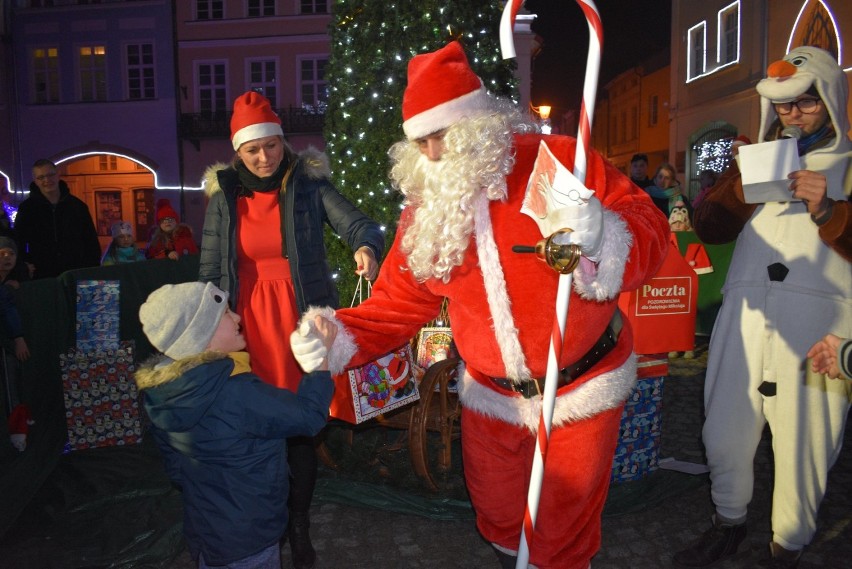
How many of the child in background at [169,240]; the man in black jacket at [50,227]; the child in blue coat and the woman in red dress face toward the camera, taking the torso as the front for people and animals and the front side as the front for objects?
3

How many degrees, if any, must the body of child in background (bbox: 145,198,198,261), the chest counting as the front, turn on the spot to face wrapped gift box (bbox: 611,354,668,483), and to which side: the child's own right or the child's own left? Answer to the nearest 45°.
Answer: approximately 45° to the child's own left

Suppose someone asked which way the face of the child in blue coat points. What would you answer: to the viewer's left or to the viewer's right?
to the viewer's right

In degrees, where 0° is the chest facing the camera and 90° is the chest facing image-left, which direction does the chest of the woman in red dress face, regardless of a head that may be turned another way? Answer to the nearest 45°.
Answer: approximately 0°

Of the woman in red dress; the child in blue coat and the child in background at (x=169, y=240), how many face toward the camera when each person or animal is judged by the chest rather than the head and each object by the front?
2

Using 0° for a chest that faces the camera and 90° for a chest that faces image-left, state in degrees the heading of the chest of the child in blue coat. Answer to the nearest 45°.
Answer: approximately 225°

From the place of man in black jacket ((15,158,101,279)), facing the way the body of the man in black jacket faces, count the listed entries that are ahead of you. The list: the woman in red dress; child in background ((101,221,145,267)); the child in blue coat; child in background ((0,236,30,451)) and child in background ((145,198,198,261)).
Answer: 3
